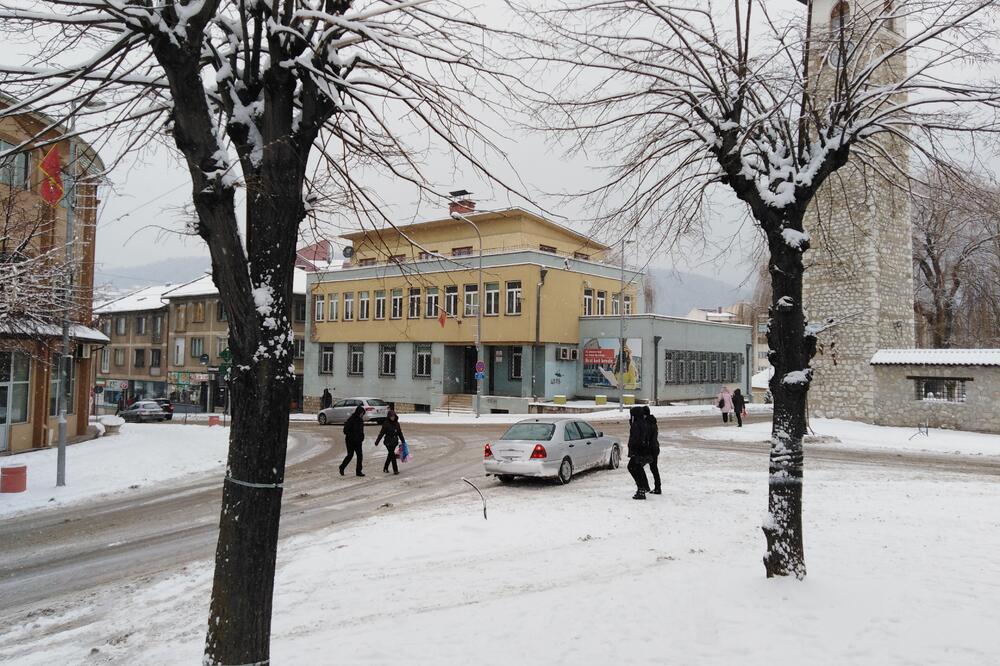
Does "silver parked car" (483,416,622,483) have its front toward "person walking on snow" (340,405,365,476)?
no

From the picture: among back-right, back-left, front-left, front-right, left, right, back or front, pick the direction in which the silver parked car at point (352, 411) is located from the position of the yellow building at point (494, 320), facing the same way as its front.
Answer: front

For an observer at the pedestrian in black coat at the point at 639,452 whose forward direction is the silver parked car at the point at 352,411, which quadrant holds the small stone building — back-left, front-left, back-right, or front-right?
front-right

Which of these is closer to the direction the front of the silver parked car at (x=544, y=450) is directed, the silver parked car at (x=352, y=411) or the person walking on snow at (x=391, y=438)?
the silver parked car

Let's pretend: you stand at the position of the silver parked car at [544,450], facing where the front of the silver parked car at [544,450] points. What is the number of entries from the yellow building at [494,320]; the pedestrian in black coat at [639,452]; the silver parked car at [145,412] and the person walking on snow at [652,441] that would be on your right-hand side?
2

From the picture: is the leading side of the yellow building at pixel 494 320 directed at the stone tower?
no

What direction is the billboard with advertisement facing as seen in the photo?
toward the camera

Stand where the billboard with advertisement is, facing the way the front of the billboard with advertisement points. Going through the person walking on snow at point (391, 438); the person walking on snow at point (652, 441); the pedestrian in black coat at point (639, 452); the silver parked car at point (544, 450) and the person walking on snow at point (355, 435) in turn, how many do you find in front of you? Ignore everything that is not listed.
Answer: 5

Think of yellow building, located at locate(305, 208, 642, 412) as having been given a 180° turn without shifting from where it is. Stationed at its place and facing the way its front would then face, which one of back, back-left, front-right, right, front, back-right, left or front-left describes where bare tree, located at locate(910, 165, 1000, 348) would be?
front-right

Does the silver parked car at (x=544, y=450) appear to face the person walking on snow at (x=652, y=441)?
no

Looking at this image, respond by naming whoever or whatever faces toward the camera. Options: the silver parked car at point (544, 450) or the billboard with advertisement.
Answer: the billboard with advertisement

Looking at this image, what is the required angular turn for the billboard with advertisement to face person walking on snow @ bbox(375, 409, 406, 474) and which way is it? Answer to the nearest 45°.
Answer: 0° — it already faces them

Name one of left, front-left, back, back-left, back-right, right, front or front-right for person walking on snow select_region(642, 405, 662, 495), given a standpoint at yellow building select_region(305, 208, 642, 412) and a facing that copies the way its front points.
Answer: front-left

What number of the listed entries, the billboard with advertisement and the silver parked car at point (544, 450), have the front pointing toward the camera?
1

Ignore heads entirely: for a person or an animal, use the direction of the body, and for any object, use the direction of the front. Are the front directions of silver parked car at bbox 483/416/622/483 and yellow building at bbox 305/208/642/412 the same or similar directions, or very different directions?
very different directions

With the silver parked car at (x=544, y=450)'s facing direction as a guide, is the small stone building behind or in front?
in front
